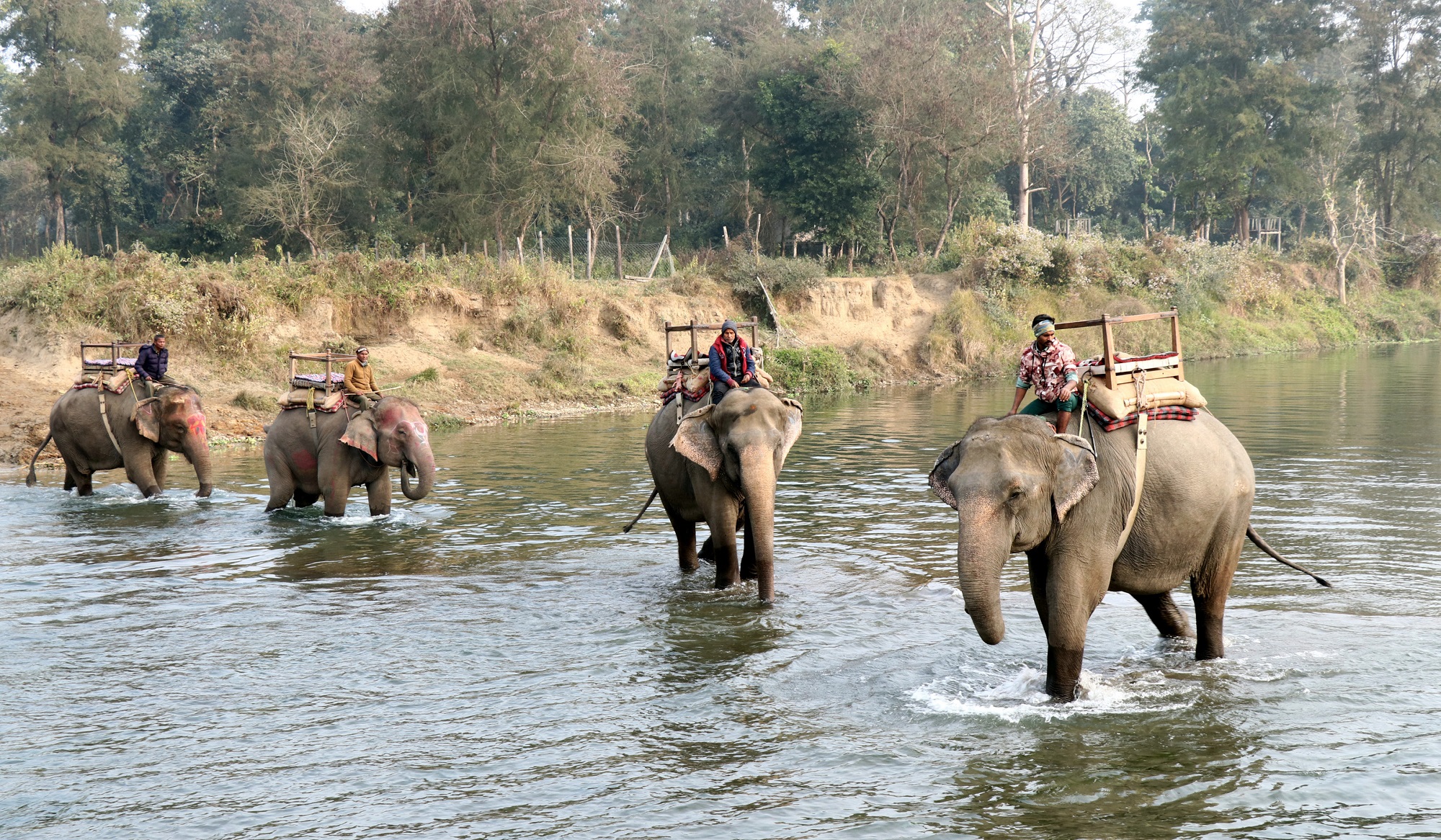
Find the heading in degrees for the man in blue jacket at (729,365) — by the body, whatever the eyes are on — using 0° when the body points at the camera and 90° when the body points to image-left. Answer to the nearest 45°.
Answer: approximately 0°

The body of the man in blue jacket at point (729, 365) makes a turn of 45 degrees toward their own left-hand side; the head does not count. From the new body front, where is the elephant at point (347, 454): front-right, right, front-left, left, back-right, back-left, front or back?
back

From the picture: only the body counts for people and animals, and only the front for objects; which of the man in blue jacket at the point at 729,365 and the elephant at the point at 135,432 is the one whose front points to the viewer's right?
the elephant

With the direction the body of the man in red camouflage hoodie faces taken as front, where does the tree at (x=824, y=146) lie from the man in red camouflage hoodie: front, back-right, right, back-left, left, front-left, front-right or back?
back-right

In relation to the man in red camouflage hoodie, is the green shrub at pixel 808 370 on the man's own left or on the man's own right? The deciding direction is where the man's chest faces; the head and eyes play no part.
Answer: on the man's own right

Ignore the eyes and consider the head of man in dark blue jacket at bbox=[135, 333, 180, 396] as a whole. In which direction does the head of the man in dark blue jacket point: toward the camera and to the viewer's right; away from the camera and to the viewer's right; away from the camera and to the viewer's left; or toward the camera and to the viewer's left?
toward the camera and to the viewer's right

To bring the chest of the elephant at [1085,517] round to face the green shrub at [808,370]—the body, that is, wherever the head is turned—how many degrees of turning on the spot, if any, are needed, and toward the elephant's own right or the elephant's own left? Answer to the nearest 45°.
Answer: approximately 135° to the elephant's own right

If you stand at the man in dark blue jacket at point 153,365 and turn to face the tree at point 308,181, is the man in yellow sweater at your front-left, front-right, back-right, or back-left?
back-right

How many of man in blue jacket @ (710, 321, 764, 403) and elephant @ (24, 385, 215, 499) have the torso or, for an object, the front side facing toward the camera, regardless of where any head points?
1

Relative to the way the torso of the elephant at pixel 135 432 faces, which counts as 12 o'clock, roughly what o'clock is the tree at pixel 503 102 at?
The tree is roughly at 10 o'clock from the elephant.

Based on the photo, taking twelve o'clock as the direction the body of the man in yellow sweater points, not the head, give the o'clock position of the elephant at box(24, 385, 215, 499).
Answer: The elephant is roughly at 6 o'clock from the man in yellow sweater.

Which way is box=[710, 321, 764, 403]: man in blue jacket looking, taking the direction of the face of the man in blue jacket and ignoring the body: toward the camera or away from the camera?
toward the camera

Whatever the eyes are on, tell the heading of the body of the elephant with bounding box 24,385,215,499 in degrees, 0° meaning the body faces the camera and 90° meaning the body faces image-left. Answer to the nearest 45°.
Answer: approximately 270°
